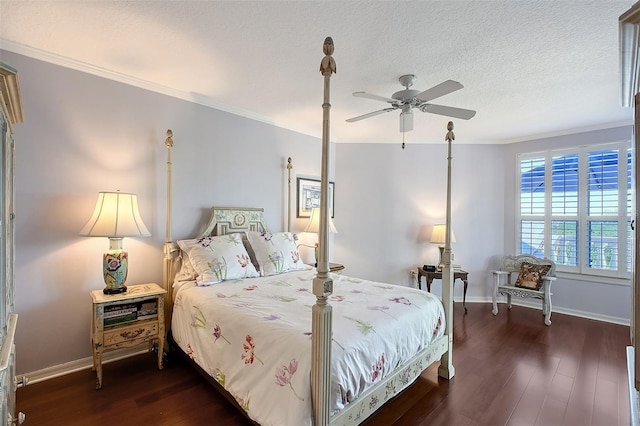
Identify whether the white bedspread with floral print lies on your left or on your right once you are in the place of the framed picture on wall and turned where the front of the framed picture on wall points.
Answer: on your right

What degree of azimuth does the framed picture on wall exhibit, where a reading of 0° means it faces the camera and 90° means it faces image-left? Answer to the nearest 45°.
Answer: approximately 315°

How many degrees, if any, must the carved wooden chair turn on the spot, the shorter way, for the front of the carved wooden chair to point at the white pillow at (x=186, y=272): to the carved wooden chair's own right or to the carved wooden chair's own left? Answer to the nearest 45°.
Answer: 0° — it already faces it

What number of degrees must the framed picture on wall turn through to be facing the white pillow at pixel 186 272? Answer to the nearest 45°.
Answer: approximately 90° to its right

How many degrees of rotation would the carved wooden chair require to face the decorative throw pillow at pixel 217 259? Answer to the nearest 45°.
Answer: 0° — it already faces it
